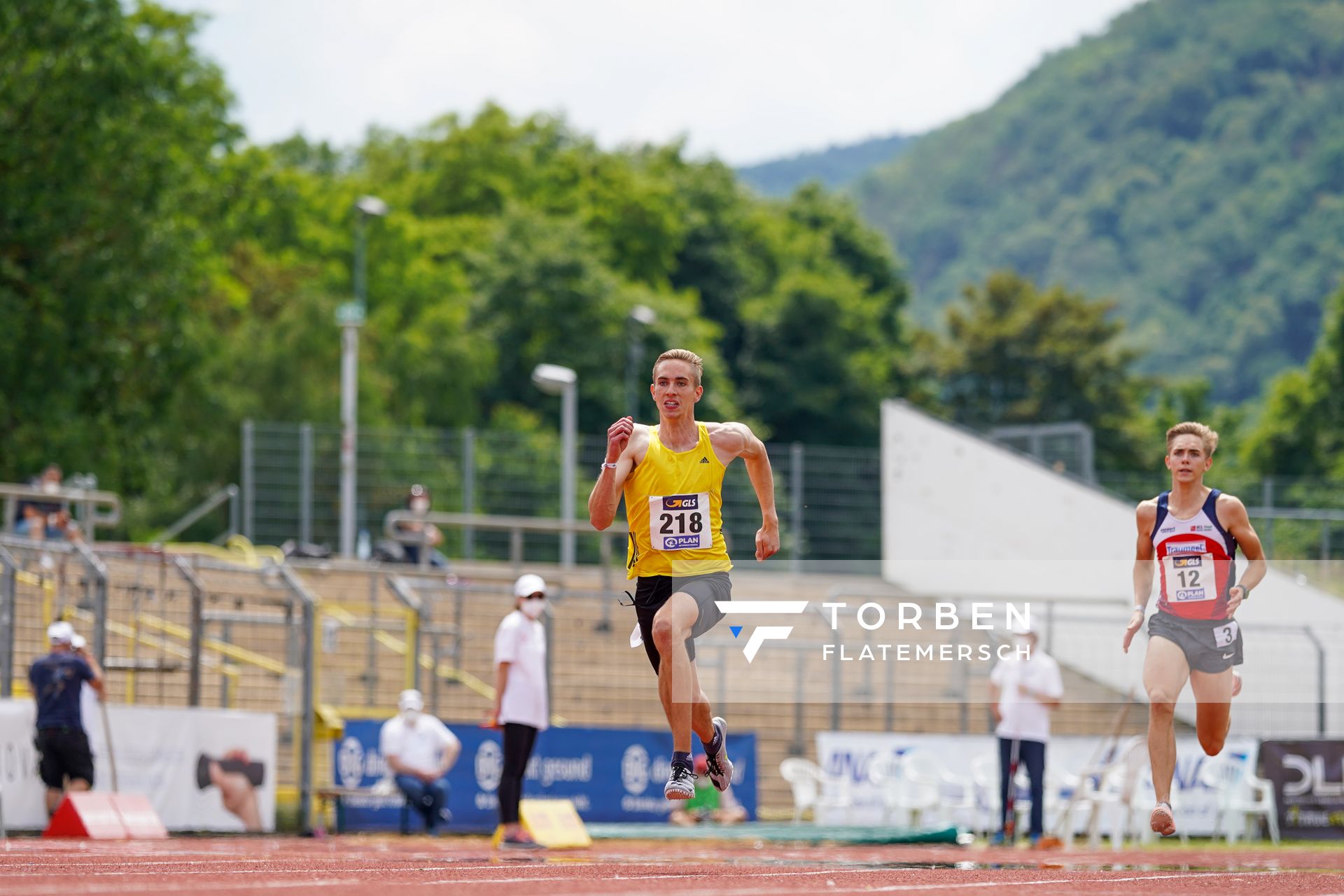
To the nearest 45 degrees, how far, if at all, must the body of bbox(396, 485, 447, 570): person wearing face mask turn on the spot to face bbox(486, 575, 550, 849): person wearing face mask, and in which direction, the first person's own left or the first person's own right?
0° — they already face them

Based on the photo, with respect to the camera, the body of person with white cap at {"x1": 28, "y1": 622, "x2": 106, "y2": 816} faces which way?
away from the camera

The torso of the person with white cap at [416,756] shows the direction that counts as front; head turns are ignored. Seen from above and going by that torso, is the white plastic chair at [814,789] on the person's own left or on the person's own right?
on the person's own left

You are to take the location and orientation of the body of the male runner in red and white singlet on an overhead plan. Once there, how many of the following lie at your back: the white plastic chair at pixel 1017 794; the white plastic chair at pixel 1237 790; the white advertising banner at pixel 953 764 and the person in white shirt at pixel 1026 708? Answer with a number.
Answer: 4

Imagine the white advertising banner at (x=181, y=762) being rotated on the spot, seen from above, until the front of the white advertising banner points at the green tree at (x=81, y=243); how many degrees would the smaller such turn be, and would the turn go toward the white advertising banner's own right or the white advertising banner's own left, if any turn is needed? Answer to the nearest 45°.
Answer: approximately 180°

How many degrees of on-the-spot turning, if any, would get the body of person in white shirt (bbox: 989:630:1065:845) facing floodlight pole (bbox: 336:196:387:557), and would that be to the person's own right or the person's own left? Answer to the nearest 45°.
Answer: approximately 135° to the person's own right

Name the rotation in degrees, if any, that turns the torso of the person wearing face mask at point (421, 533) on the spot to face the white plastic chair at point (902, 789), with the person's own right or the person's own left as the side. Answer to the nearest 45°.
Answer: approximately 45° to the person's own left

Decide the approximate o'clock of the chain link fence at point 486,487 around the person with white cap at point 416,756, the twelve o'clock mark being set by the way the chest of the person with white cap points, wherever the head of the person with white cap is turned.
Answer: The chain link fence is roughly at 6 o'clock from the person with white cap.

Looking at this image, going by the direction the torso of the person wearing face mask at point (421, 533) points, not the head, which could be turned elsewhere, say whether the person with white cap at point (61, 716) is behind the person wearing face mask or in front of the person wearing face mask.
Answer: in front

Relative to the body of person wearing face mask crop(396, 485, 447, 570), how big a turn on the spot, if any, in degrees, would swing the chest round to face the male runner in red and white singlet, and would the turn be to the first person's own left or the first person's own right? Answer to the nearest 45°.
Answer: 0° — they already face them

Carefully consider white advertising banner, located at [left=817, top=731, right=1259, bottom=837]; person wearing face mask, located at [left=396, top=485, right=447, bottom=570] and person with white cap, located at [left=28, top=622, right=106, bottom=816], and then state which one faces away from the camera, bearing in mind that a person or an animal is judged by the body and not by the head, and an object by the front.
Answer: the person with white cap
